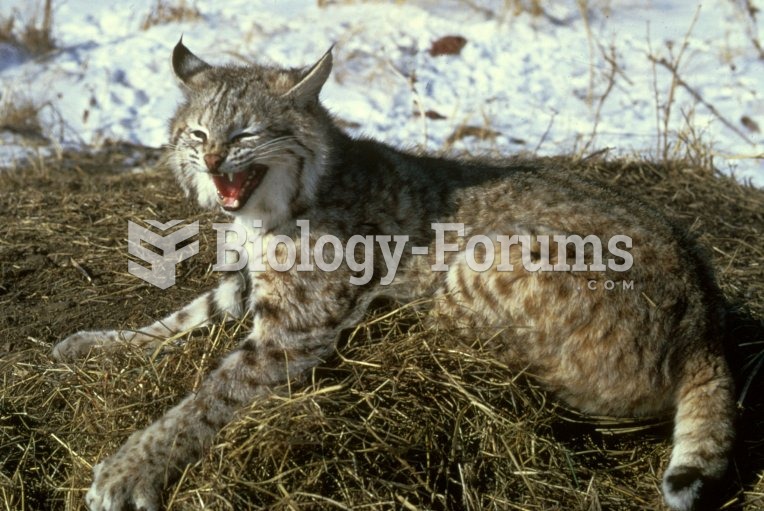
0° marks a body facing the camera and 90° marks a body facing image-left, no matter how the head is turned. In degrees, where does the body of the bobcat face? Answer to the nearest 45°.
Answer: approximately 90°
